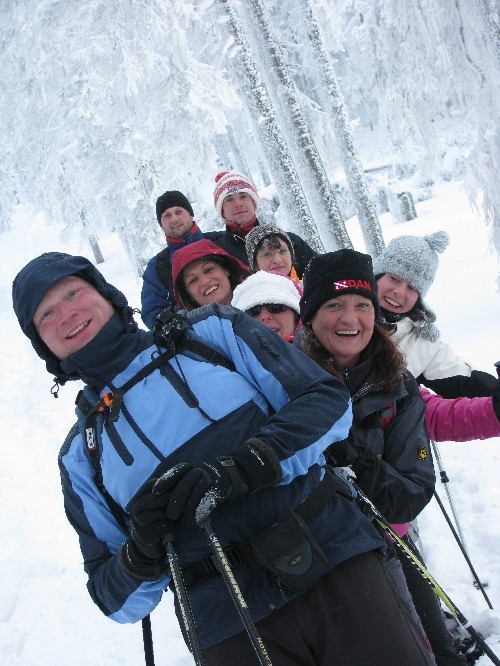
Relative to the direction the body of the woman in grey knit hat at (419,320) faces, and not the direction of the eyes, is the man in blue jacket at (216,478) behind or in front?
in front

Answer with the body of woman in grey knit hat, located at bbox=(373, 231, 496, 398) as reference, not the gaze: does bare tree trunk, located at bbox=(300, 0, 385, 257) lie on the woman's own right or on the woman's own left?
on the woman's own right

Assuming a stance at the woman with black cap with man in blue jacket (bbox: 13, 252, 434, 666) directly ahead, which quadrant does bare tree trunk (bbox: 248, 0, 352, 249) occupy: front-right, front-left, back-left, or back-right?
back-right

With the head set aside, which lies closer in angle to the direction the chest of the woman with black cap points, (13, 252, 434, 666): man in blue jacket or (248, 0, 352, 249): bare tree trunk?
the man in blue jacket

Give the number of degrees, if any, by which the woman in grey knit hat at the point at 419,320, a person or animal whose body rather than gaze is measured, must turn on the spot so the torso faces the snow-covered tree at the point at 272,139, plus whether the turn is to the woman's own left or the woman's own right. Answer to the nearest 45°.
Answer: approximately 135° to the woman's own right

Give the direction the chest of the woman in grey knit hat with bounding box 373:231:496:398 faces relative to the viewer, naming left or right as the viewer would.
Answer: facing the viewer and to the left of the viewer

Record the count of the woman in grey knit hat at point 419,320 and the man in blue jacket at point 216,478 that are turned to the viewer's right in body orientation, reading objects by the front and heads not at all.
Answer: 0

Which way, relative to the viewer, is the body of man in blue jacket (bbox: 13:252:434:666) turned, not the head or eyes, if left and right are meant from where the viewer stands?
facing the viewer

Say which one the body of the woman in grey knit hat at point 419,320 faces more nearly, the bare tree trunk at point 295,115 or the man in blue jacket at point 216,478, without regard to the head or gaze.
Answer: the man in blue jacket

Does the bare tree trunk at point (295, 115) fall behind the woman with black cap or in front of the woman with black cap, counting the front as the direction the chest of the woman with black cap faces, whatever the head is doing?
behind

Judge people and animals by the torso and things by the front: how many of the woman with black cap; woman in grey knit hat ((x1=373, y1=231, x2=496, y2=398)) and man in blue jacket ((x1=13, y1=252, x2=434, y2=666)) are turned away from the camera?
0

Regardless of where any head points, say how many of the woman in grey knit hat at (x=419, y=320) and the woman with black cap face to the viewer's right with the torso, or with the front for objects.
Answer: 0

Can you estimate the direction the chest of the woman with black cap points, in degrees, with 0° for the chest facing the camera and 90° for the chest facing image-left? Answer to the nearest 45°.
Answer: approximately 45°
